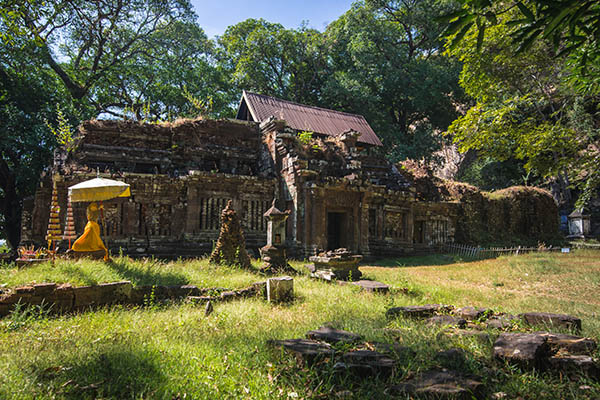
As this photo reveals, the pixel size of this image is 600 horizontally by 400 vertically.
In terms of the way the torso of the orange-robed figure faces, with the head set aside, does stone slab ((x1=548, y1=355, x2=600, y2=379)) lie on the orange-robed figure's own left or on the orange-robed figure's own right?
on the orange-robed figure's own left

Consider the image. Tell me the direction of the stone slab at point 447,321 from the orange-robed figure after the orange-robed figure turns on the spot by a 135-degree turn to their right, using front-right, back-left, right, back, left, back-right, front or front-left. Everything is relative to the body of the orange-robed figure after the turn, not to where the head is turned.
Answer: right

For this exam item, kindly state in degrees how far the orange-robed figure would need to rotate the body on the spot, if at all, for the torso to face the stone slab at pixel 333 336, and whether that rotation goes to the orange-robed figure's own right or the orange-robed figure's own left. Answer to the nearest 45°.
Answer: approximately 90° to the orange-robed figure's own left

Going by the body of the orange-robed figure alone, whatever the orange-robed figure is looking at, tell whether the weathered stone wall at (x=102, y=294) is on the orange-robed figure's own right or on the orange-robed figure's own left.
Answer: on the orange-robed figure's own left

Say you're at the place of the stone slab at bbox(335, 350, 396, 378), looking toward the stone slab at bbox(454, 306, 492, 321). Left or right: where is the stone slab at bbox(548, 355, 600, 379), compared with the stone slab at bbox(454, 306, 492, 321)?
right

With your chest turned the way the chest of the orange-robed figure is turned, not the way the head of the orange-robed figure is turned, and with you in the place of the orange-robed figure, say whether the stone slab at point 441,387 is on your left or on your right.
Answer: on your left

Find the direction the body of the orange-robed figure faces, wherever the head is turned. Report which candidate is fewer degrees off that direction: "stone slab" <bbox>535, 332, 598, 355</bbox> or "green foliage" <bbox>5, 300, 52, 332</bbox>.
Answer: the green foliage

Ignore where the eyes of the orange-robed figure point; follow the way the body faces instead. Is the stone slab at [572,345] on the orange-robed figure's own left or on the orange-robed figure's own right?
on the orange-robed figure's own left

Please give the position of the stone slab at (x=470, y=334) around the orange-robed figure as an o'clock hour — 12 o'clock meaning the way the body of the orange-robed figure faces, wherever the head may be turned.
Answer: The stone slab is roughly at 8 o'clock from the orange-robed figure.
